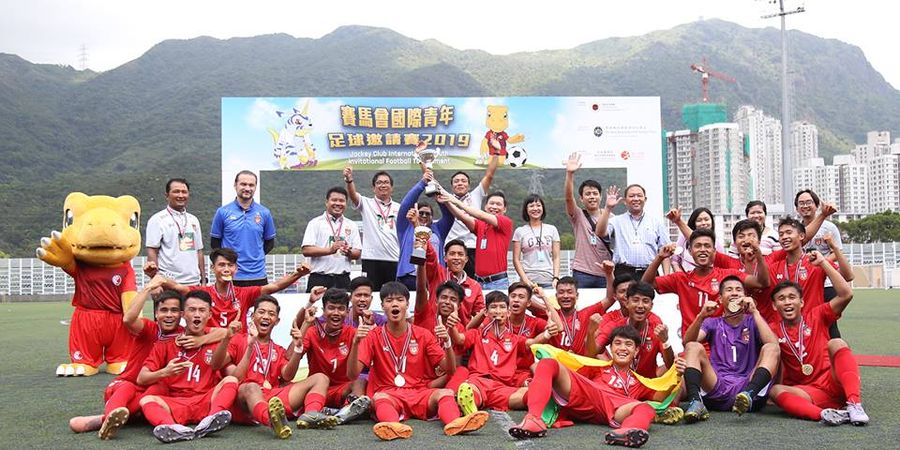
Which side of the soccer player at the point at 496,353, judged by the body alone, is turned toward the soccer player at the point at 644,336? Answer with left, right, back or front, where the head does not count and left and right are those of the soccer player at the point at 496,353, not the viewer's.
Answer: left

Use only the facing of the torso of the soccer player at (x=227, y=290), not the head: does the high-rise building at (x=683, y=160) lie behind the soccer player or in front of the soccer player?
behind

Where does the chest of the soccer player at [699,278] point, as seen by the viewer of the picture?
toward the camera

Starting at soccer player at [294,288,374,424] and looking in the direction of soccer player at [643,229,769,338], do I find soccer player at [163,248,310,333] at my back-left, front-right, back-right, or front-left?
back-left

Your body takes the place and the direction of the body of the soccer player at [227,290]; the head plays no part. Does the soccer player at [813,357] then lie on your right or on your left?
on your left

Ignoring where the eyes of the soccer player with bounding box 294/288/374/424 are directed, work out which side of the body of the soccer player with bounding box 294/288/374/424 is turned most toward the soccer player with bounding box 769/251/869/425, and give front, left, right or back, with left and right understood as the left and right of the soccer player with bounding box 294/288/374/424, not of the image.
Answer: left

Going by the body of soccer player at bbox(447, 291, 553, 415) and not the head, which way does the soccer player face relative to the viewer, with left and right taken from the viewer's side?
facing the viewer

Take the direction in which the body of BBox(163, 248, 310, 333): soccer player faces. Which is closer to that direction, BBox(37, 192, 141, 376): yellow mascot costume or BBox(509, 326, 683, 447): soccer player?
the soccer player

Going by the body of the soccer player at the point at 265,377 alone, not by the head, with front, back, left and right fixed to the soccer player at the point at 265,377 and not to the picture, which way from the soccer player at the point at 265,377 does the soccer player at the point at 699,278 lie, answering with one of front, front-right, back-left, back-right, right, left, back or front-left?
left

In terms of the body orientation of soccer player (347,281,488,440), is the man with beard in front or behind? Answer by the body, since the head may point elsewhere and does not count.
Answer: behind

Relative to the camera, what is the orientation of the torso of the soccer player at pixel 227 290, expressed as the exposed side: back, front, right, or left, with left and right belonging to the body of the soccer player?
front

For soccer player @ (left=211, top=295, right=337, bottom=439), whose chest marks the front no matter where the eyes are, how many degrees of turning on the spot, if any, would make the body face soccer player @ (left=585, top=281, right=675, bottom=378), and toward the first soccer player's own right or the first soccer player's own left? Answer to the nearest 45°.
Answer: approximately 90° to the first soccer player's own left
